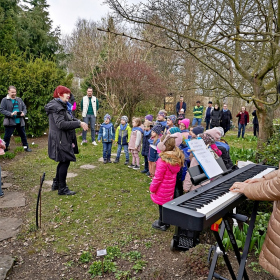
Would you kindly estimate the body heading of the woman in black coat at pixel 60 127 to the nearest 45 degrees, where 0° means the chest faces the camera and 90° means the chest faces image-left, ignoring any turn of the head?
approximately 270°

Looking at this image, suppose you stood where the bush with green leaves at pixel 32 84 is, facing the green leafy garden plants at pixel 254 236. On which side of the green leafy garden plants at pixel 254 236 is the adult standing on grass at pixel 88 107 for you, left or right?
left

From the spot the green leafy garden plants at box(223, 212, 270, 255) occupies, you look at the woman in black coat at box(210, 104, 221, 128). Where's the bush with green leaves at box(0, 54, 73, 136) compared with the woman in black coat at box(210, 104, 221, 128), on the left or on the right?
left

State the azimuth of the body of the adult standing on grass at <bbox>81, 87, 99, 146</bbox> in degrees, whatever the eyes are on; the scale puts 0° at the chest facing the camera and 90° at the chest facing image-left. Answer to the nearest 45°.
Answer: approximately 0°

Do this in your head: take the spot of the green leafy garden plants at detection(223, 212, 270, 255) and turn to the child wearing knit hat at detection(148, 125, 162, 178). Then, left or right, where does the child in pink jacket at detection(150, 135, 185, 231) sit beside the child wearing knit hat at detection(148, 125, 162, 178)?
left

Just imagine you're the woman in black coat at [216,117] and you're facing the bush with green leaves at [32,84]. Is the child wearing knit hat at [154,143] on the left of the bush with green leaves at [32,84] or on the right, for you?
left

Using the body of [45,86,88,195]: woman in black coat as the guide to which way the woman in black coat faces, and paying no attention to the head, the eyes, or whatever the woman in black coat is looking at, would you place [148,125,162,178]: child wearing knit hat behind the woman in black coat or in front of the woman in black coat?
in front

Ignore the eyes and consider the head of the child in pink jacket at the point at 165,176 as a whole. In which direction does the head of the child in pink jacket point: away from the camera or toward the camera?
away from the camera

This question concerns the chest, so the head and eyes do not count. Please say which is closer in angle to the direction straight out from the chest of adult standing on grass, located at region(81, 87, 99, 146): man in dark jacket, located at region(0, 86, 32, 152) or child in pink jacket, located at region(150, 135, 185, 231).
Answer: the child in pink jacket

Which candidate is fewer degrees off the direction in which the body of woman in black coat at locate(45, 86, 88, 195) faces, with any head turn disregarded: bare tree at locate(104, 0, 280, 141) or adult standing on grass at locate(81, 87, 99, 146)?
the bare tree

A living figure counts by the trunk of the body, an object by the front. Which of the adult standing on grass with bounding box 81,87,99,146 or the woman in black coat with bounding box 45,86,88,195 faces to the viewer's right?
the woman in black coat

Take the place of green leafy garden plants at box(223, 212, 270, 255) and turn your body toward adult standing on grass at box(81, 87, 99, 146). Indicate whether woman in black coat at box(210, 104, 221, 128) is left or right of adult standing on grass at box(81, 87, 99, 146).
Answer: right

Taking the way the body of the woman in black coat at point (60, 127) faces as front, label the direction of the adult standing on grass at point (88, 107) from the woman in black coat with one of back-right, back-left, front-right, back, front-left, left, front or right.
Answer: left

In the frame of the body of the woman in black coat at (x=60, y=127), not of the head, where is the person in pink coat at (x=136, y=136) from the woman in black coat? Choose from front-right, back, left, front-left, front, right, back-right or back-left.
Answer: front-left
